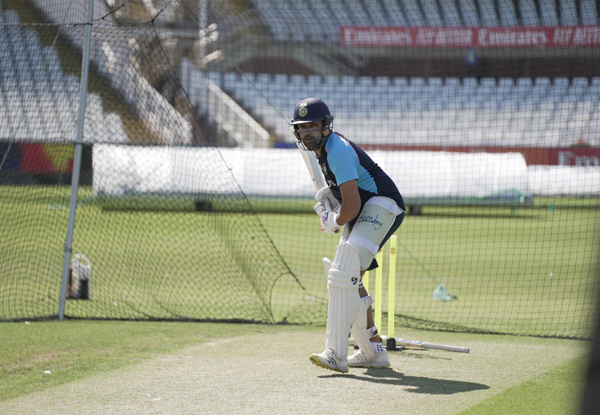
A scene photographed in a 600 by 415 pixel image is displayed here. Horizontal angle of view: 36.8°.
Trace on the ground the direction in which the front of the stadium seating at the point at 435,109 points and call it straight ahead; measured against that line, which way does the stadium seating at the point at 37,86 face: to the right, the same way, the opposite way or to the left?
to the left

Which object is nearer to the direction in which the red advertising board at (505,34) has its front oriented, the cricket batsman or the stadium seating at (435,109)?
the cricket batsman

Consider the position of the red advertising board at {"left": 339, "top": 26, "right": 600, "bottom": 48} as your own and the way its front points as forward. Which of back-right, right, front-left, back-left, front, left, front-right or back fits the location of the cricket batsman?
front

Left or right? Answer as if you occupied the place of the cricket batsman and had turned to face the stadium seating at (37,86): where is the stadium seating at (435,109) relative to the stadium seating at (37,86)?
right

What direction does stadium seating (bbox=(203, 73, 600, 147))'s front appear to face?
toward the camera

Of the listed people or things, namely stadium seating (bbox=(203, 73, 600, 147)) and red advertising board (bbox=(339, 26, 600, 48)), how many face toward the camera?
2

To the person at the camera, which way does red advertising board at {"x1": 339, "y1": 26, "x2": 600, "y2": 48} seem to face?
facing the viewer

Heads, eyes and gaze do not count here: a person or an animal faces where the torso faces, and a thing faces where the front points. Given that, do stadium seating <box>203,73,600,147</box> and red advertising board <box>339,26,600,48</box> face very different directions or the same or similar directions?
same or similar directions

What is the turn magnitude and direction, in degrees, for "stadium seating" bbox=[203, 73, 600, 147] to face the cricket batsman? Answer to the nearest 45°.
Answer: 0° — it already faces them
